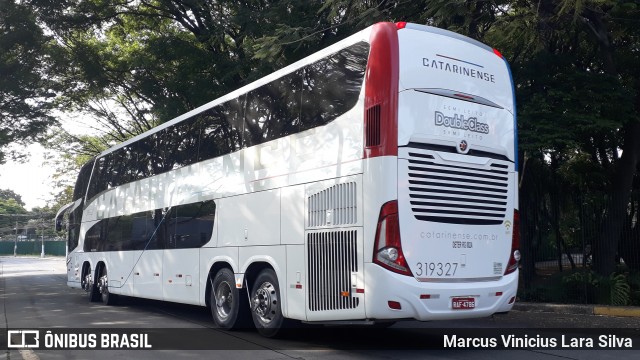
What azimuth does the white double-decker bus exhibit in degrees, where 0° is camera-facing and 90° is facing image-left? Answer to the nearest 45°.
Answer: approximately 135°
